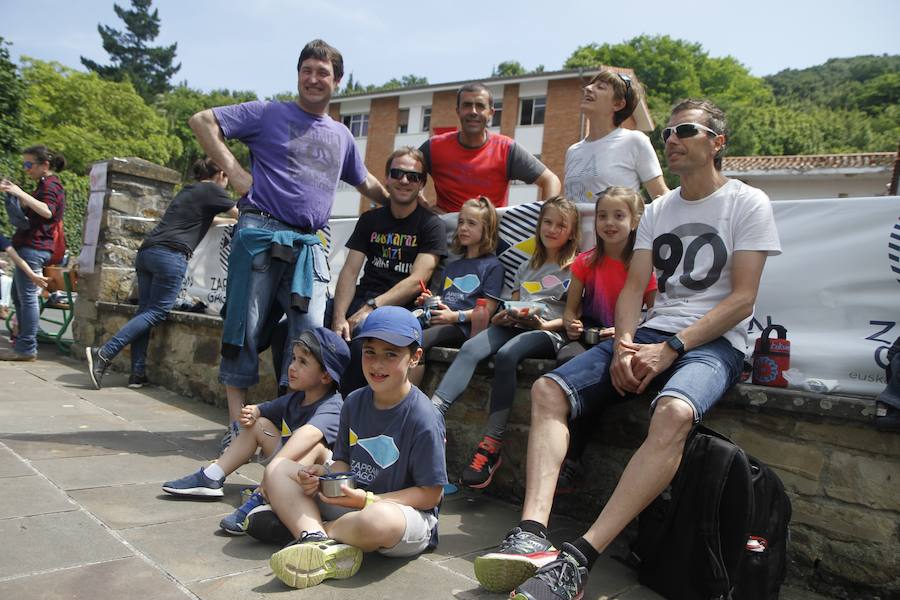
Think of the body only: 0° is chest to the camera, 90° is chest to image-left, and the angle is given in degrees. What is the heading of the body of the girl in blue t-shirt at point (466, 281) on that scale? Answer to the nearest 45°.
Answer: approximately 45°

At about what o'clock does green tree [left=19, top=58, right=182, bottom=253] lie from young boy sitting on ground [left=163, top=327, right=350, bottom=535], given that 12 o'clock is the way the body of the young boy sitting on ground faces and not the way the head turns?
The green tree is roughly at 4 o'clock from the young boy sitting on ground.

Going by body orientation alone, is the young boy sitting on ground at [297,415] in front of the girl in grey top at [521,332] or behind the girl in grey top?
in front

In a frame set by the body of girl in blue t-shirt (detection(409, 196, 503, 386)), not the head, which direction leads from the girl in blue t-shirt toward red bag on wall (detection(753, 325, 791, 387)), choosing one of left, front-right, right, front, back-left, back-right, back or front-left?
left

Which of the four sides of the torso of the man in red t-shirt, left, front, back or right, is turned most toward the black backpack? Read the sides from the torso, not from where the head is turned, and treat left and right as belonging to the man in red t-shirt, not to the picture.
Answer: front

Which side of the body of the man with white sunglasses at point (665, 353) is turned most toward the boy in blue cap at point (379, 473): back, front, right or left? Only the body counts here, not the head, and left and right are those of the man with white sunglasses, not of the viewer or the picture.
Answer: front

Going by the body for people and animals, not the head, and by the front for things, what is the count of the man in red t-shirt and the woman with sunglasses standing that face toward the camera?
1

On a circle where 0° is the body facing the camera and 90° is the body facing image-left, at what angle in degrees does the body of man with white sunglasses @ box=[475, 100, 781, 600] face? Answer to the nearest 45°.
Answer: approximately 45°

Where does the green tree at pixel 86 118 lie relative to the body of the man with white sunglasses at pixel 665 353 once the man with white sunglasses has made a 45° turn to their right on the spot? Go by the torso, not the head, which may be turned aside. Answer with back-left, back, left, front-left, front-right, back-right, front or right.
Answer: front-right

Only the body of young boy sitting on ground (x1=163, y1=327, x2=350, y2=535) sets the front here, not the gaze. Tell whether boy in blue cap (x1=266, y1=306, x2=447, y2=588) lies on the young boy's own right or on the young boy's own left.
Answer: on the young boy's own left

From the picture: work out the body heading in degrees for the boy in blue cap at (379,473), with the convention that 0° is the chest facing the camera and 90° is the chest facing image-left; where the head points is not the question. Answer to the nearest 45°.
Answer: approximately 45°

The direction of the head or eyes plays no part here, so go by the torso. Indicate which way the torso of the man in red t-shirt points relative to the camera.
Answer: toward the camera
